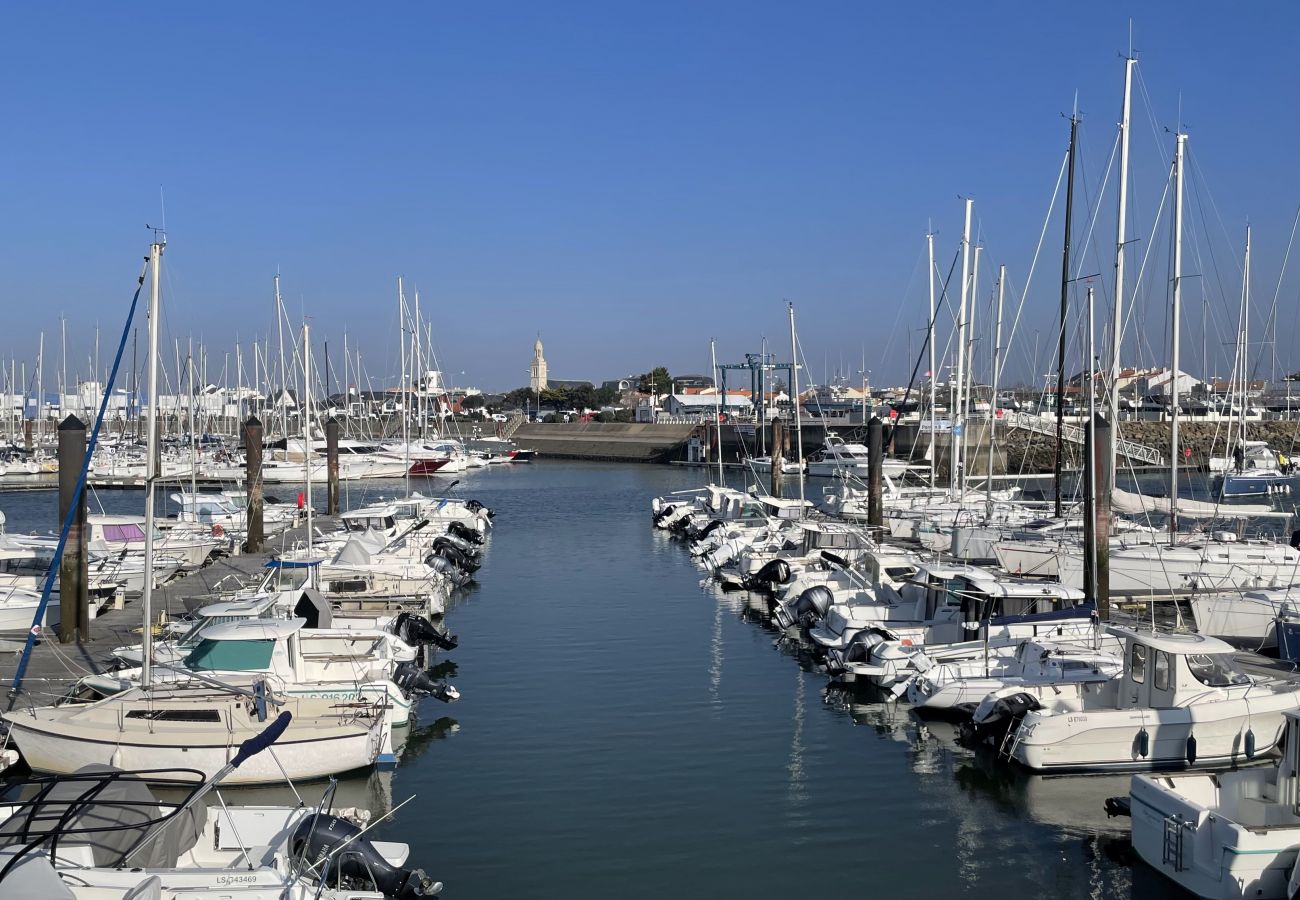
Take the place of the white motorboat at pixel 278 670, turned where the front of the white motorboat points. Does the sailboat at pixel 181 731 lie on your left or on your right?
on your left

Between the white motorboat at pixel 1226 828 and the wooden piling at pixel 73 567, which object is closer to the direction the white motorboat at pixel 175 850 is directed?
the wooden piling

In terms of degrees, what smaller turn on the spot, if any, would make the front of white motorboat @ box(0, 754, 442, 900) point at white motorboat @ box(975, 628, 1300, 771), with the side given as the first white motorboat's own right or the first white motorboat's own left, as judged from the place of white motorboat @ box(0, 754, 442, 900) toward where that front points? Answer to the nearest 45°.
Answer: approximately 180°

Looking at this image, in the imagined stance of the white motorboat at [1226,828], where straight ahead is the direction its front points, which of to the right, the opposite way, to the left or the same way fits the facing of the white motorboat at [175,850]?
the opposite way

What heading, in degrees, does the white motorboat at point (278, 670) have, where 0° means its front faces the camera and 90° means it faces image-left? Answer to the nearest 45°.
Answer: approximately 90°

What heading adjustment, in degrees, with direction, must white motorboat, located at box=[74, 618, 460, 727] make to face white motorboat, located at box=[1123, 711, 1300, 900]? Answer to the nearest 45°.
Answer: approximately 135° to its left

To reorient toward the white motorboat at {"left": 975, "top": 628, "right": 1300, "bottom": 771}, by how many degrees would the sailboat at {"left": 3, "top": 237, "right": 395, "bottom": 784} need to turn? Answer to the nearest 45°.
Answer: approximately 180°

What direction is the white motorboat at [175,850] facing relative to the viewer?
to the viewer's left

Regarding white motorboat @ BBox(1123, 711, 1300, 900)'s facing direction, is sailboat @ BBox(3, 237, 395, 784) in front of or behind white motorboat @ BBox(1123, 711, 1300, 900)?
behind

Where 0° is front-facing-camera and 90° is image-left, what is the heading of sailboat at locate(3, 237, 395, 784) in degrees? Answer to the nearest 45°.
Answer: approximately 90°
